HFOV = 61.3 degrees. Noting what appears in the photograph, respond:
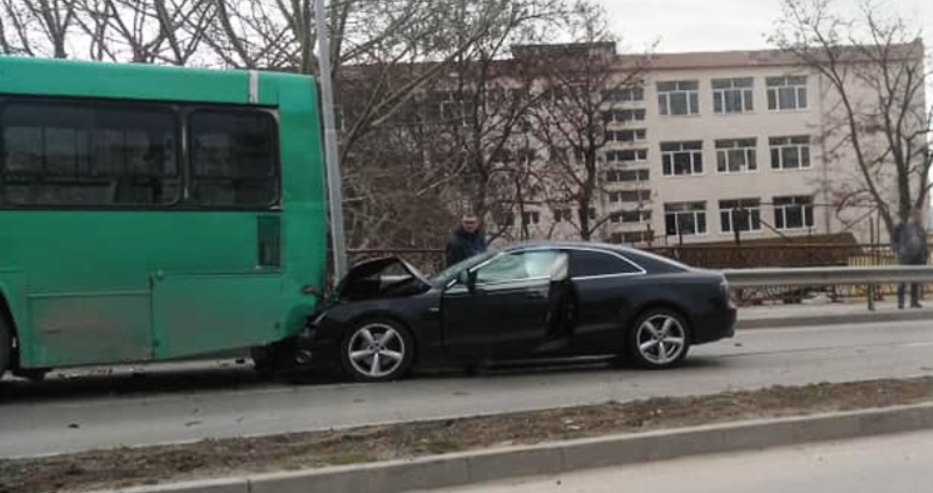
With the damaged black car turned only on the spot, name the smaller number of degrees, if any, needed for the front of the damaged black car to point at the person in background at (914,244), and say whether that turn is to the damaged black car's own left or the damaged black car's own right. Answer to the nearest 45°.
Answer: approximately 135° to the damaged black car's own right

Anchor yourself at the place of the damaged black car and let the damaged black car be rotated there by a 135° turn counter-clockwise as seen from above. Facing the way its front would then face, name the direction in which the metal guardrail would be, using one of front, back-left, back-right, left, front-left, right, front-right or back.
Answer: left

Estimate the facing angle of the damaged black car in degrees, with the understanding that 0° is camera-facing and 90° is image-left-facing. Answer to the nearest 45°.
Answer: approximately 90°

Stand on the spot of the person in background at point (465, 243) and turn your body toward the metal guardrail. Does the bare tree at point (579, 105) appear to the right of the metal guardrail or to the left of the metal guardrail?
left

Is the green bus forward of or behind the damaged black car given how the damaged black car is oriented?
forward

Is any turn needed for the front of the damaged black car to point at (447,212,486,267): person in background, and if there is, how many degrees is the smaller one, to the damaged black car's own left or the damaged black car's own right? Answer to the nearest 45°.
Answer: approximately 90° to the damaged black car's own right

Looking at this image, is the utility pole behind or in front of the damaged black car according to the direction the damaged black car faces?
in front

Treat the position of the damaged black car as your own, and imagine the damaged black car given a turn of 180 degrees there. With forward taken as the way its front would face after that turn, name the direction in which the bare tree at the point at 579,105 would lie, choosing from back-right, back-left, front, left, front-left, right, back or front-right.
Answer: left
